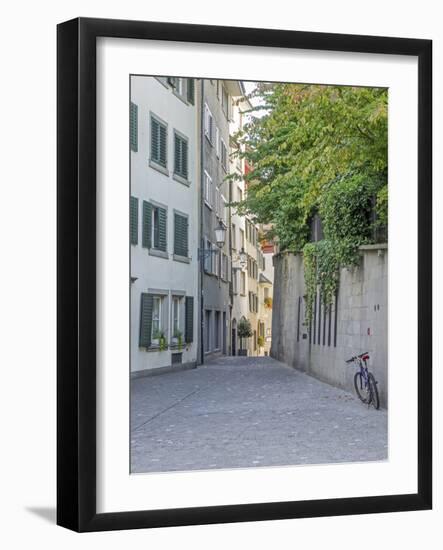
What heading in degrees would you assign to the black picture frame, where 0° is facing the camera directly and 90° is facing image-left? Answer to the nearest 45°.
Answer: approximately 315°
